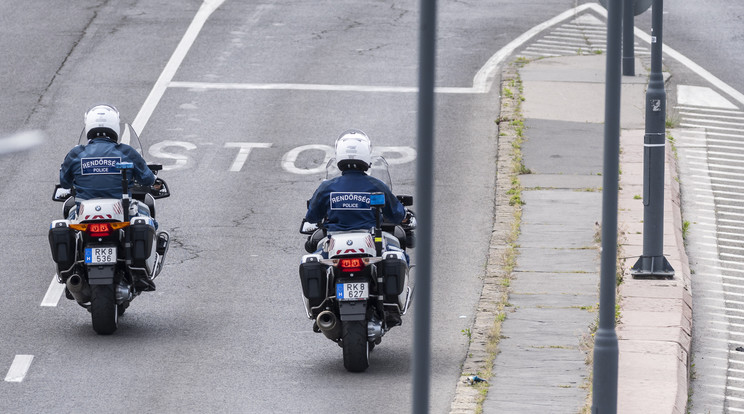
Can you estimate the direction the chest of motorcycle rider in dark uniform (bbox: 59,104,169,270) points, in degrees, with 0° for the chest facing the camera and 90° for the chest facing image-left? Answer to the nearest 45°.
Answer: approximately 180°

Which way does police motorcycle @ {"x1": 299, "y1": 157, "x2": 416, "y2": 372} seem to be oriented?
away from the camera

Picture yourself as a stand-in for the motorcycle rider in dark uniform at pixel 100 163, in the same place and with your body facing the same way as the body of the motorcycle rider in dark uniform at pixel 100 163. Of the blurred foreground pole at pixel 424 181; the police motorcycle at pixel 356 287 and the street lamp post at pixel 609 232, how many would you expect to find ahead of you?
0

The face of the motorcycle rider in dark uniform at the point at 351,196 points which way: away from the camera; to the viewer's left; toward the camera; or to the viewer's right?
away from the camera

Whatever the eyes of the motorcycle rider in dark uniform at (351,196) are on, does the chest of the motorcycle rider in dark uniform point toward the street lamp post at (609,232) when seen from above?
no

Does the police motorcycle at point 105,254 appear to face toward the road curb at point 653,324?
no

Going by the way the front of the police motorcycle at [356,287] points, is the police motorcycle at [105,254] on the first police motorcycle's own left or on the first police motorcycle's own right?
on the first police motorcycle's own left

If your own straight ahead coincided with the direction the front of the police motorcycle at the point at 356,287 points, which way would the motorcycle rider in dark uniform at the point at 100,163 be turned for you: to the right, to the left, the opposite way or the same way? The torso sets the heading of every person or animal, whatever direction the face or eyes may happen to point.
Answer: the same way

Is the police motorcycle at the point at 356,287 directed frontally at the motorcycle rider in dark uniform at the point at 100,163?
no

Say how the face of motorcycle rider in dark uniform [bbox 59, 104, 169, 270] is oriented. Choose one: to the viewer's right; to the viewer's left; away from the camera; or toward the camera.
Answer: away from the camera

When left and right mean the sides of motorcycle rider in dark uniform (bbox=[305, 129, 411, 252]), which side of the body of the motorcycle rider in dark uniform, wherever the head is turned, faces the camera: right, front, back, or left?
back

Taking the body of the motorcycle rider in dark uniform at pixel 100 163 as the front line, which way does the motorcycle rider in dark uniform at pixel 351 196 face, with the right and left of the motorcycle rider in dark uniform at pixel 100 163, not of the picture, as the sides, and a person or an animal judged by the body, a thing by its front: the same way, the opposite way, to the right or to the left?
the same way

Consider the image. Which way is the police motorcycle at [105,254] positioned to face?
away from the camera
